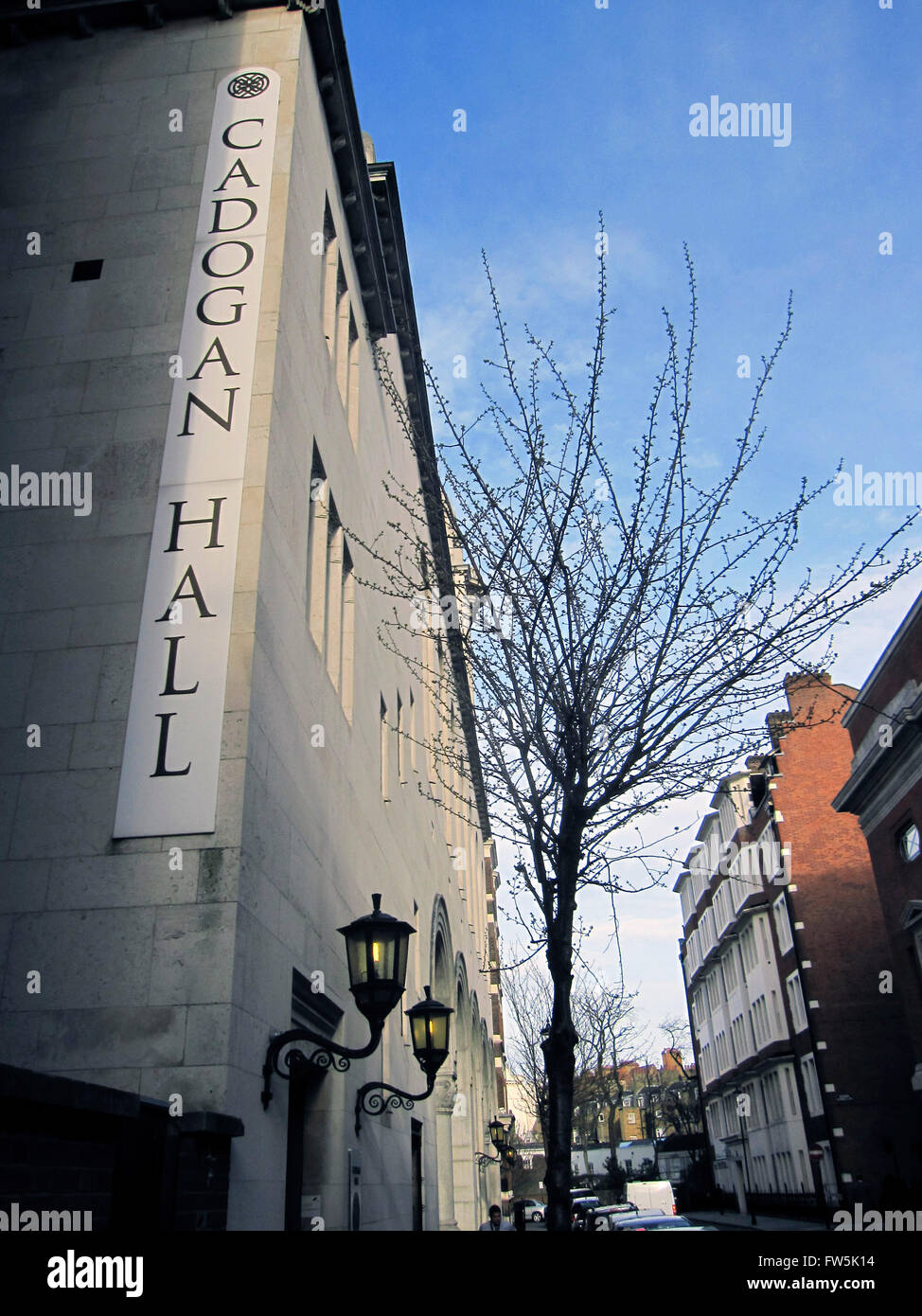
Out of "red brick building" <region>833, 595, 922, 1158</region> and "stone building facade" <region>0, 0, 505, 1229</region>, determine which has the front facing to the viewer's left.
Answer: the red brick building

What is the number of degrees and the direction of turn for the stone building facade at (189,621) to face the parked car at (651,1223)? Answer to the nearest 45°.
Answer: approximately 45° to its left

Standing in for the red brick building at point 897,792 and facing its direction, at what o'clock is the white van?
The white van is roughly at 2 o'clock from the red brick building.

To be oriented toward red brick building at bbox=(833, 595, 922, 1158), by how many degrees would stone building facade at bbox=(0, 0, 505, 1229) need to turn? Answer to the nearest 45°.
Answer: approximately 45° to its left

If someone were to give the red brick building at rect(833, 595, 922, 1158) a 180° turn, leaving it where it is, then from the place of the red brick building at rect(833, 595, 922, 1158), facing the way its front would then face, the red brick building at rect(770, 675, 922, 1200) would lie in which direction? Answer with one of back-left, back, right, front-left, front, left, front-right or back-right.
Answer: left

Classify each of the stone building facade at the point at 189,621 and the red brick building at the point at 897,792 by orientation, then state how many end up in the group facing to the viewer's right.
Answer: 1

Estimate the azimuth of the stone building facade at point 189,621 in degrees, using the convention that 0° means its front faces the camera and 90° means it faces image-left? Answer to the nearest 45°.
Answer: approximately 270°

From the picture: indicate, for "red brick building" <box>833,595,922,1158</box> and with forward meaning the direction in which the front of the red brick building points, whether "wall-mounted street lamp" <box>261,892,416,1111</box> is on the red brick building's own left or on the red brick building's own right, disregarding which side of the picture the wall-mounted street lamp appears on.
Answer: on the red brick building's own left

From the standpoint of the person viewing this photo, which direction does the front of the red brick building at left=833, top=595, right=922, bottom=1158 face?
facing to the left of the viewer

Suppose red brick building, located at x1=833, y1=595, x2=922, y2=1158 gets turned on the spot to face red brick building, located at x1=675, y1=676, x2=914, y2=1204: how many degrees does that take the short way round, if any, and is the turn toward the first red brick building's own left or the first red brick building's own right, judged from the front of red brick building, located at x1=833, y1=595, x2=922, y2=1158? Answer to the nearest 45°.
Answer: approximately 90° to the first red brick building's own right
